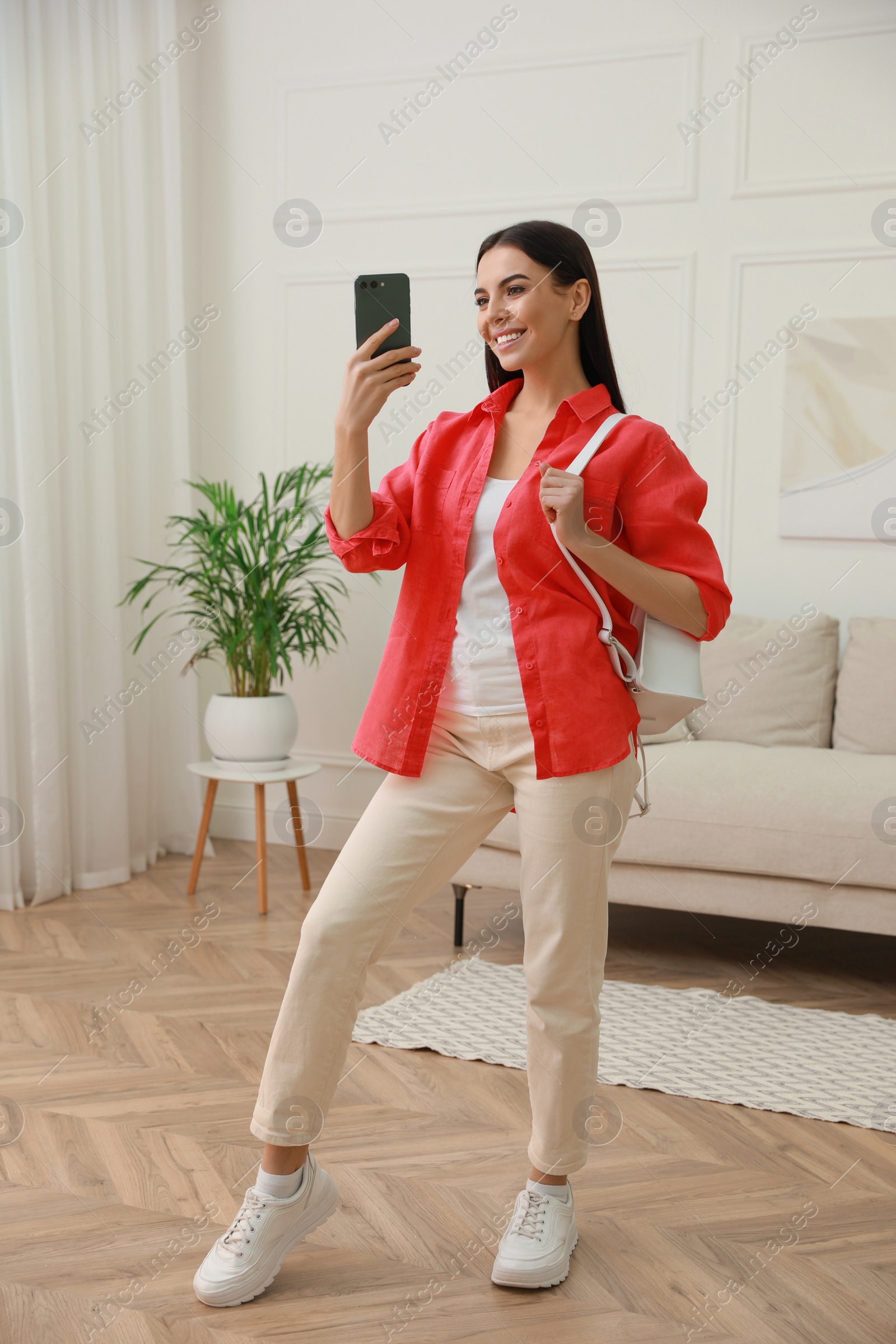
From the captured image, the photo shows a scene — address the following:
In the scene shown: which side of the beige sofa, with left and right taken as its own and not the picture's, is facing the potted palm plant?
right

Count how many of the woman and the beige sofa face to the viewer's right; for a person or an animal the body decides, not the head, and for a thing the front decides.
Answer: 0

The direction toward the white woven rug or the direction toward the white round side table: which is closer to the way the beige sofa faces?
the white woven rug

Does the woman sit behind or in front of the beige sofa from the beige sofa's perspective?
in front

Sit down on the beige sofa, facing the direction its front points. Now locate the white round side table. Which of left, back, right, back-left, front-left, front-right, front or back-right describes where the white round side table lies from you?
right

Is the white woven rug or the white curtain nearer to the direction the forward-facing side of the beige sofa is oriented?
the white woven rug

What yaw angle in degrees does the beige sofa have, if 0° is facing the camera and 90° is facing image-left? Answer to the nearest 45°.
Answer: approximately 0°

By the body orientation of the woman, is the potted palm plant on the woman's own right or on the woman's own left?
on the woman's own right

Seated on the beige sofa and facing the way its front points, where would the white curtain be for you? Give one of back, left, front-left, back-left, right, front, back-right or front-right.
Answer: right

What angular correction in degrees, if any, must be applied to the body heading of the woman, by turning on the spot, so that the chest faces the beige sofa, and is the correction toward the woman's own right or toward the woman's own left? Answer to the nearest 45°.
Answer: approximately 180°

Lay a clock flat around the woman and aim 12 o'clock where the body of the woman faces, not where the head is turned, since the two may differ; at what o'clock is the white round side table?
The white round side table is roughly at 4 o'clock from the woman.

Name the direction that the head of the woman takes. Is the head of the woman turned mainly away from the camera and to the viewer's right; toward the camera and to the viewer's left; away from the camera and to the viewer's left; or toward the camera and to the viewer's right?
toward the camera and to the viewer's left
